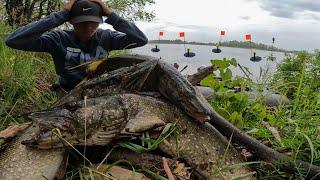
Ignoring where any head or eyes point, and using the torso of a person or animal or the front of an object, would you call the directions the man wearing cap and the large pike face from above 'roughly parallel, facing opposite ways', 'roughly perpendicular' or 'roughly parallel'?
roughly perpendicular

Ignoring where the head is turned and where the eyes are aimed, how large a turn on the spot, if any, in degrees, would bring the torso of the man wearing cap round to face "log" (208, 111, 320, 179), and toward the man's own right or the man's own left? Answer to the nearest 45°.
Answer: approximately 45° to the man's own left

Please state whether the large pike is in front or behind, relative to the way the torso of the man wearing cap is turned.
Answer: in front
